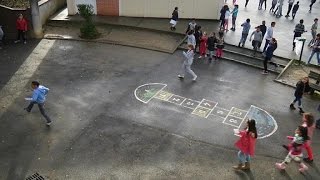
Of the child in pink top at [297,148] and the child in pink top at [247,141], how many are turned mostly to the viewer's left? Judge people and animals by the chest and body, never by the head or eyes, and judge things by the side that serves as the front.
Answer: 2

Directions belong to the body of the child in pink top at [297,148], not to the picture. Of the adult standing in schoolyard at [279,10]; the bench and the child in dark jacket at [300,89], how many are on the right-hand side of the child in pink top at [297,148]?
3

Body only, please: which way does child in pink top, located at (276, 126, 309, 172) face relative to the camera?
to the viewer's left

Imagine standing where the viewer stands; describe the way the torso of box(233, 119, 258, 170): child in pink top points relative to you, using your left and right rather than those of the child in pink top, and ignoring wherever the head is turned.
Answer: facing to the left of the viewer
